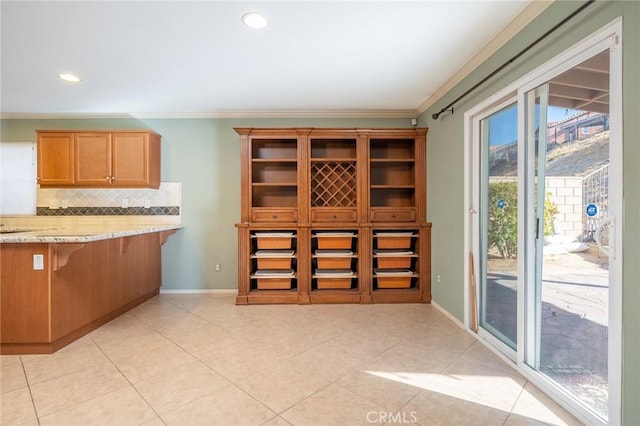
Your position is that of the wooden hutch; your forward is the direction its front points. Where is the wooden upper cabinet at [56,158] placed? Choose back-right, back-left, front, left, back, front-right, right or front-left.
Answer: right

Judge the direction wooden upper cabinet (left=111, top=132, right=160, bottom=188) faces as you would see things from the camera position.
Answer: facing the viewer and to the left of the viewer

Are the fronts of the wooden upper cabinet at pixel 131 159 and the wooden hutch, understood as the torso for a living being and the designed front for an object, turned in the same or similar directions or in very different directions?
same or similar directions

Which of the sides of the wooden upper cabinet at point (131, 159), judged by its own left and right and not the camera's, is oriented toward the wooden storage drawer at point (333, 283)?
left

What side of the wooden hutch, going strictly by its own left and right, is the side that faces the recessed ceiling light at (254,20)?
front

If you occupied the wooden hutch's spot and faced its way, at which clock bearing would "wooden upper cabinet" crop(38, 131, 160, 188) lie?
The wooden upper cabinet is roughly at 3 o'clock from the wooden hutch.

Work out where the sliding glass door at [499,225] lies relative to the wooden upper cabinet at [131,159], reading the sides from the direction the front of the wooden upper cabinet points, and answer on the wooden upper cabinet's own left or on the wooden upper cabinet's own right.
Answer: on the wooden upper cabinet's own left

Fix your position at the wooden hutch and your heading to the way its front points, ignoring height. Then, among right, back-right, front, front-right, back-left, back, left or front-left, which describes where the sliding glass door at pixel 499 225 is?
front-left

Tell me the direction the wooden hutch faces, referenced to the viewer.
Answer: facing the viewer

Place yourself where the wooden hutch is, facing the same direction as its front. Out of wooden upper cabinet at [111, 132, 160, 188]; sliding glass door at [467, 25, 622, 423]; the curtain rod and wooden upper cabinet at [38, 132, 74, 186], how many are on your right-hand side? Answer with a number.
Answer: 2

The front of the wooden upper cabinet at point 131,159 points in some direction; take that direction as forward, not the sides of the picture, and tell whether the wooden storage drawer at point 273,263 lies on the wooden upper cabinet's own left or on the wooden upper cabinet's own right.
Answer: on the wooden upper cabinet's own left

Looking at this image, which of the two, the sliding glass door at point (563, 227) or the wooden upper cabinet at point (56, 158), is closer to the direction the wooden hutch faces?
the sliding glass door

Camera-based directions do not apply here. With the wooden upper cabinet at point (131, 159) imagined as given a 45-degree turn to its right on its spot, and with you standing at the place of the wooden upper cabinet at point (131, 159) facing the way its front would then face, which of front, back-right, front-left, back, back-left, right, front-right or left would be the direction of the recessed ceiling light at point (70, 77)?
front-left

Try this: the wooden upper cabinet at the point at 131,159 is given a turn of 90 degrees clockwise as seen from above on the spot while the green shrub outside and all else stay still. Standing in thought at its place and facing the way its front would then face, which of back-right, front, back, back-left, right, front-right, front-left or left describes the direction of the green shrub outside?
back

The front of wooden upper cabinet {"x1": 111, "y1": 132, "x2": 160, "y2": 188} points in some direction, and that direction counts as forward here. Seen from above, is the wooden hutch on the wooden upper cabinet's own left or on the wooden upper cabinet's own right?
on the wooden upper cabinet's own left
